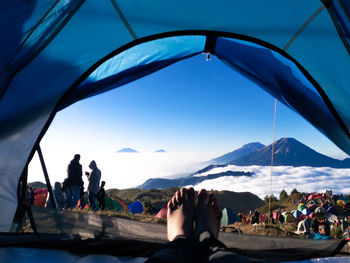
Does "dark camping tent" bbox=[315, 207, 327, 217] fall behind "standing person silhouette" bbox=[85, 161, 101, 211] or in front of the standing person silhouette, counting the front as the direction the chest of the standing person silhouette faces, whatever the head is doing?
behind

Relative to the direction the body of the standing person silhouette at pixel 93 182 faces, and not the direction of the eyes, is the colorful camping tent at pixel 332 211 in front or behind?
behind

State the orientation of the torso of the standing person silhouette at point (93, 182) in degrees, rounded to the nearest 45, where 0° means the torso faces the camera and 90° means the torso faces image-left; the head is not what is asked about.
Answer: approximately 90°
